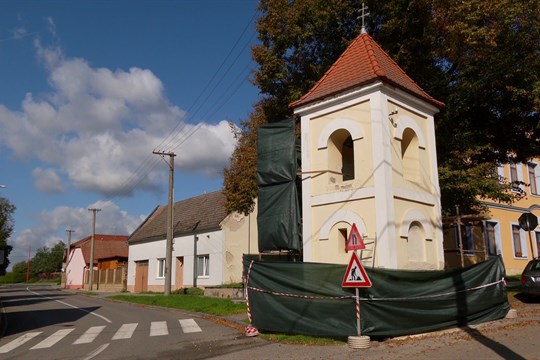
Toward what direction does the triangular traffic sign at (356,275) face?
toward the camera

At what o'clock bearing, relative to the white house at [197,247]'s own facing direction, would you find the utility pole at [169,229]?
The utility pole is roughly at 11 o'clock from the white house.

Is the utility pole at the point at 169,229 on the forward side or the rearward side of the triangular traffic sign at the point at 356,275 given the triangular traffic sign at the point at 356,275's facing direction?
on the rearward side

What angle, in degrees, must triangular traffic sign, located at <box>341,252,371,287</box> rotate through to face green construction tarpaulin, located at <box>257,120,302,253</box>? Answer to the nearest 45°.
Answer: approximately 135° to its right

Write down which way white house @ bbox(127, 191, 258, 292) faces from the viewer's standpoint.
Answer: facing the viewer and to the left of the viewer

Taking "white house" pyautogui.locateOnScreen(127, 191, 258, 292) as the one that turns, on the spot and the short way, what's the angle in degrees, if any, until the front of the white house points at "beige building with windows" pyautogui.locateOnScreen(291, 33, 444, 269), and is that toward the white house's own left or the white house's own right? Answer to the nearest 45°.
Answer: approximately 45° to the white house's own left

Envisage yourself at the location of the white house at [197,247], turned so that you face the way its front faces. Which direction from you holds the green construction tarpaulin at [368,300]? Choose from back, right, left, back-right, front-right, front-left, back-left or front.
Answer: front-left

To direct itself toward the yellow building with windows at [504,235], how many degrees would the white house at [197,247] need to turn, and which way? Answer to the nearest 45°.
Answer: approximately 135° to its left

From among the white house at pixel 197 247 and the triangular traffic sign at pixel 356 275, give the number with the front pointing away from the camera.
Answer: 0

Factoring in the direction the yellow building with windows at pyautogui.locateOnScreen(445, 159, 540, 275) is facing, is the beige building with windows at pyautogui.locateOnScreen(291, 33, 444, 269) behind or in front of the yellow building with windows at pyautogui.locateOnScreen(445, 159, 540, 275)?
in front

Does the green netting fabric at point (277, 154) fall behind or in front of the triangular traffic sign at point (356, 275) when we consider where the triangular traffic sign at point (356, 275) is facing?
behind

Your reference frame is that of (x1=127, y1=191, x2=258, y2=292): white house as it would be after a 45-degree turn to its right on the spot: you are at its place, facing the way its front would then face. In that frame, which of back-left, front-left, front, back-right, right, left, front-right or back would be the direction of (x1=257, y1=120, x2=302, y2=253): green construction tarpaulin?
left
